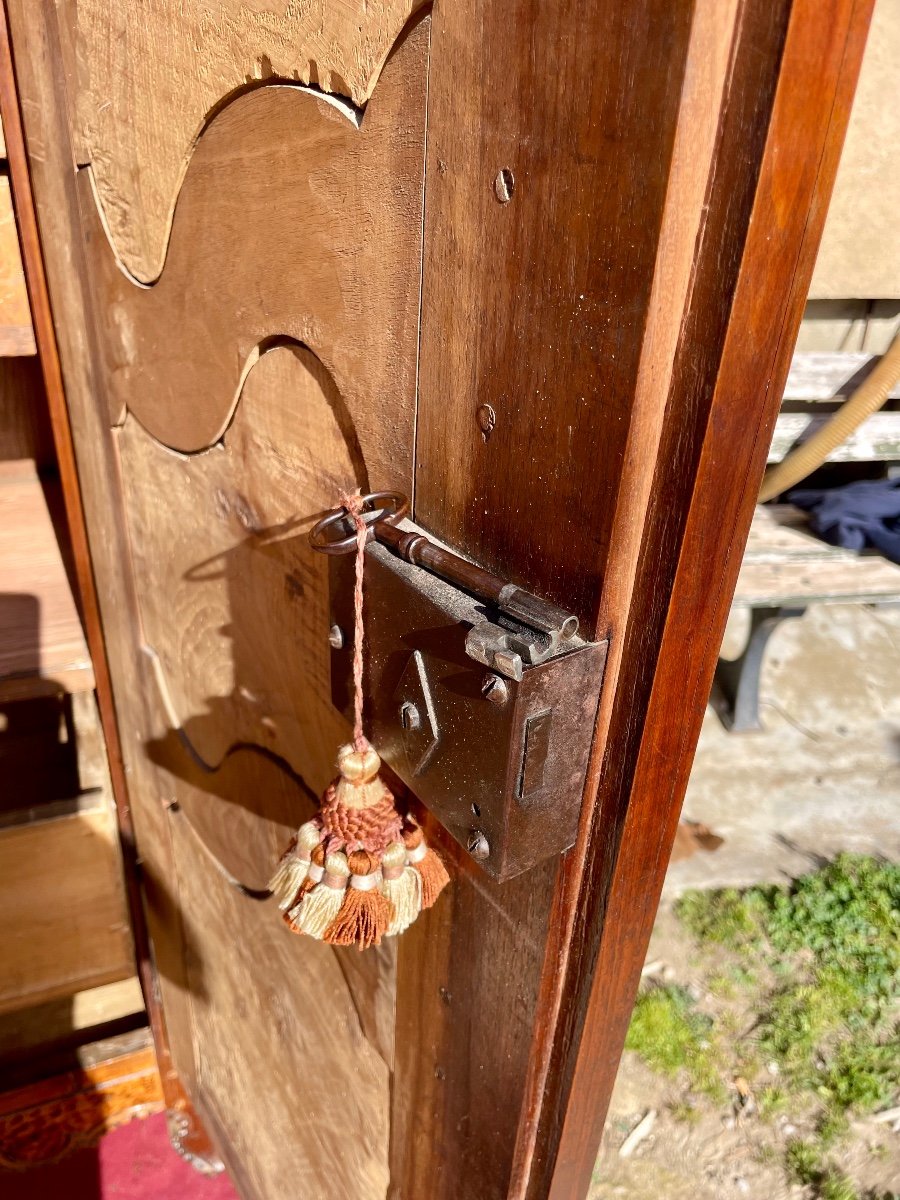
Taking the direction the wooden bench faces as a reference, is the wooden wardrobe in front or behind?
in front

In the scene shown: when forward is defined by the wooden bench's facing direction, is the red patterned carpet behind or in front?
in front

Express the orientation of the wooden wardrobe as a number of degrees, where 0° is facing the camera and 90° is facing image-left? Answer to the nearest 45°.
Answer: approximately 0°

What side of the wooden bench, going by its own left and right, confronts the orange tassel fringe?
front
